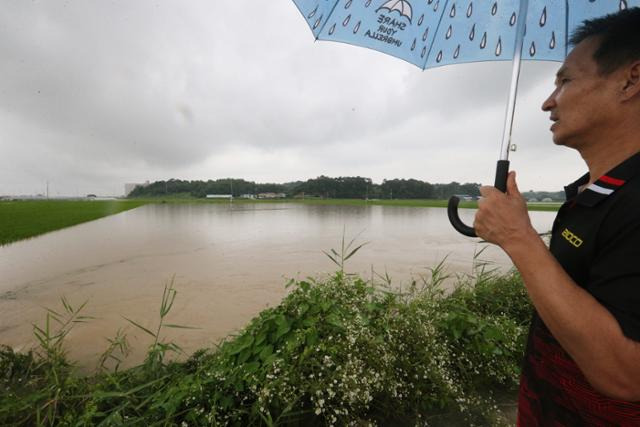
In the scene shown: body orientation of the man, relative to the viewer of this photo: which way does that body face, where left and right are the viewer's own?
facing to the left of the viewer

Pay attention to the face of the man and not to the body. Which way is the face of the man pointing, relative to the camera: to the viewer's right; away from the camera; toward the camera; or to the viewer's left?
to the viewer's left
